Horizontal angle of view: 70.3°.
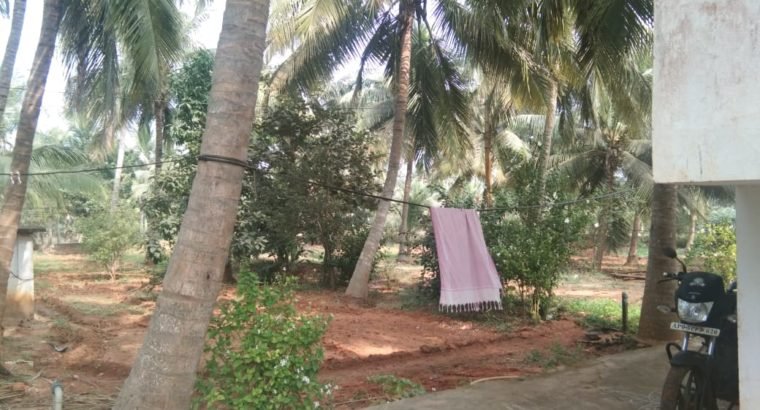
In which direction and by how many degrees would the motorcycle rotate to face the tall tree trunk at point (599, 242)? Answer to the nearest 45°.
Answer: approximately 135° to its right

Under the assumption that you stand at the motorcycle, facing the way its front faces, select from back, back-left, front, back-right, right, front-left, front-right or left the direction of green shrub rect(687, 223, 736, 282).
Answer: back-right

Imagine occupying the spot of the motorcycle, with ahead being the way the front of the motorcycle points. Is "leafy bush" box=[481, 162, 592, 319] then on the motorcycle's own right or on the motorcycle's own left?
on the motorcycle's own right

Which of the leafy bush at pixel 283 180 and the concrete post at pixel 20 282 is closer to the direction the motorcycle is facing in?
the concrete post

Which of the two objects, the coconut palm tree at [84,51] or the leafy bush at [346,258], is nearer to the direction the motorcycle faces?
the coconut palm tree

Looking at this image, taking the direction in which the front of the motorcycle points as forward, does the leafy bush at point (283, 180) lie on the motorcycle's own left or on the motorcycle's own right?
on the motorcycle's own right

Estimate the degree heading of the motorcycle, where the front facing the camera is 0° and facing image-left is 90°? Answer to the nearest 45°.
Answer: approximately 45°

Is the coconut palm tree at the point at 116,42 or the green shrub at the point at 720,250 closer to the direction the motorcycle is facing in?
the coconut palm tree

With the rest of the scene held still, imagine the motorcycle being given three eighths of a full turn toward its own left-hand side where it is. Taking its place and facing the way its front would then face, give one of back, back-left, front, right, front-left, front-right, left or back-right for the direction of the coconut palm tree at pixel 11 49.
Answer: back

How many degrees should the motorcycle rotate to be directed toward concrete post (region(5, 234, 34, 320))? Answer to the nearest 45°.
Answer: approximately 45° to its right

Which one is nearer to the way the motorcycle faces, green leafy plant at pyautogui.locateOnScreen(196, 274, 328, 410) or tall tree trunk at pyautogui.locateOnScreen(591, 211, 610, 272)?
the green leafy plant
